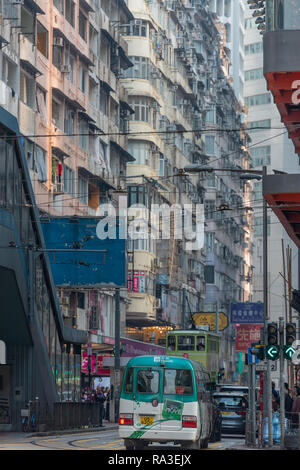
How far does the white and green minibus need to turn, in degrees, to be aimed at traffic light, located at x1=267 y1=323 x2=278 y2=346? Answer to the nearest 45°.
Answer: approximately 90° to its right

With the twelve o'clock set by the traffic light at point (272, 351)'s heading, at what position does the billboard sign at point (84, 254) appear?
The billboard sign is roughly at 5 o'clock from the traffic light.

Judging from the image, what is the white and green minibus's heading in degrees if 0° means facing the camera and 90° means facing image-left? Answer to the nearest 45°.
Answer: approximately 180°

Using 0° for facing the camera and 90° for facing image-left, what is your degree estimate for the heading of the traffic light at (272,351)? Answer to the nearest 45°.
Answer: approximately 0°
